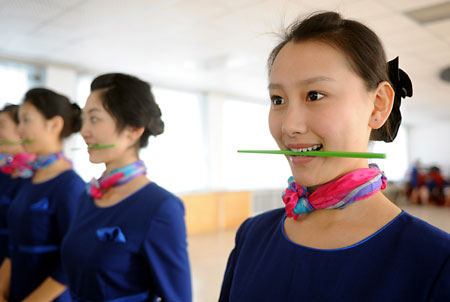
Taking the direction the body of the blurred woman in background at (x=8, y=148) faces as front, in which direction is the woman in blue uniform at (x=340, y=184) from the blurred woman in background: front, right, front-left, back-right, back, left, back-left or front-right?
front-left

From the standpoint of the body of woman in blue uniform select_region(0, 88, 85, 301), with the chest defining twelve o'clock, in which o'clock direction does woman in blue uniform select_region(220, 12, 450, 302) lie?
woman in blue uniform select_region(220, 12, 450, 302) is roughly at 10 o'clock from woman in blue uniform select_region(0, 88, 85, 301).

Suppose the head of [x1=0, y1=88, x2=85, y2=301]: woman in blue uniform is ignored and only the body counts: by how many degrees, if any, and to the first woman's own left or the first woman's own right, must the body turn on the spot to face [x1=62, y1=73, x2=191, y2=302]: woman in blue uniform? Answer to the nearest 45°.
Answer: approximately 90° to the first woman's own left

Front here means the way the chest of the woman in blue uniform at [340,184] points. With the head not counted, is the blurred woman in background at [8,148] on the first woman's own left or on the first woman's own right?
on the first woman's own right

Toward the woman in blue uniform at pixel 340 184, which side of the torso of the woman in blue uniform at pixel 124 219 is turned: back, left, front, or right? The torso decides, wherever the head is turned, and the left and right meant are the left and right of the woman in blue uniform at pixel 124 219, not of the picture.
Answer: left

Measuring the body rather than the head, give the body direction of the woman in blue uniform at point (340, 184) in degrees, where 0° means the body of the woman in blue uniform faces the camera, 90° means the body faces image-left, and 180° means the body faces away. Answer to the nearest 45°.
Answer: approximately 45°

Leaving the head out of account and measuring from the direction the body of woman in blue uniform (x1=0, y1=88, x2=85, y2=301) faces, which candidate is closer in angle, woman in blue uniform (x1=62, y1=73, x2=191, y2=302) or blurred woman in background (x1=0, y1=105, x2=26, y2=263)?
the woman in blue uniform
